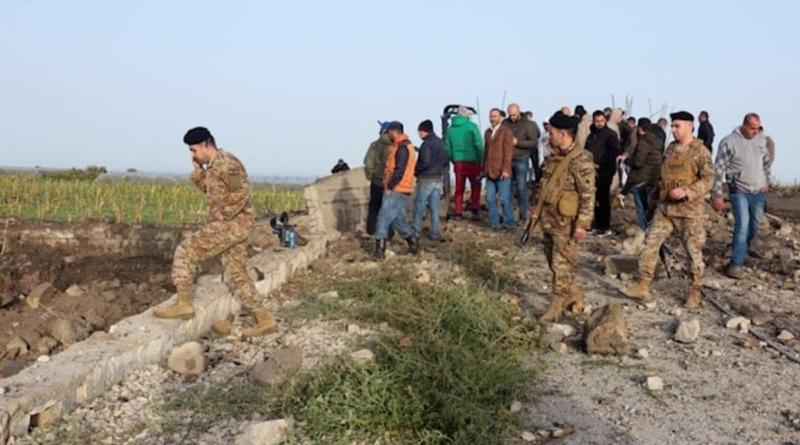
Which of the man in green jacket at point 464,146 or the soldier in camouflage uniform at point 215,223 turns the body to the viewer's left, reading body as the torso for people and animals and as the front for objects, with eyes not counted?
the soldier in camouflage uniform

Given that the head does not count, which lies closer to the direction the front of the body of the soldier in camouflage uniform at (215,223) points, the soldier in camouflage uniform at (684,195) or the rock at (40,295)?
the rock

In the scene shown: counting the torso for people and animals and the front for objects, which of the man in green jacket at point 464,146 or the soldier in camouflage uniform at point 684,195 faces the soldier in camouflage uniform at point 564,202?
the soldier in camouflage uniform at point 684,195

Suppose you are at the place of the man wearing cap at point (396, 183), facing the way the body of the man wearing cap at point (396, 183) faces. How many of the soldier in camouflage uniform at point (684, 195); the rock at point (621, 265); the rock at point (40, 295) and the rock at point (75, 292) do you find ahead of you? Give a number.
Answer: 2

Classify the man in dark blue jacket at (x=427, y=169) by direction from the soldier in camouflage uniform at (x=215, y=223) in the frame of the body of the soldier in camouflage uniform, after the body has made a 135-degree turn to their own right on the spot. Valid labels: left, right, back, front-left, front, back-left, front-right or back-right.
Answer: front

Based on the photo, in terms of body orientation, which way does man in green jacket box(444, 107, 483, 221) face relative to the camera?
away from the camera

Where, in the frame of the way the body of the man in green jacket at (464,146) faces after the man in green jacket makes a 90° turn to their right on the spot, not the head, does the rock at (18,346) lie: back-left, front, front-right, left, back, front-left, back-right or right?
back-right

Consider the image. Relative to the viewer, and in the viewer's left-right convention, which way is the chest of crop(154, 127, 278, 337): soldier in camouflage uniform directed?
facing to the left of the viewer

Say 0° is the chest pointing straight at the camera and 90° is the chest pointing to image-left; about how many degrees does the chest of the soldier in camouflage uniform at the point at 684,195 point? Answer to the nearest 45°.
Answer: approximately 45°

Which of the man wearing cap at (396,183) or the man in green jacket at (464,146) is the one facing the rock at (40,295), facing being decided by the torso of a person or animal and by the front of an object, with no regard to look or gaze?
the man wearing cap

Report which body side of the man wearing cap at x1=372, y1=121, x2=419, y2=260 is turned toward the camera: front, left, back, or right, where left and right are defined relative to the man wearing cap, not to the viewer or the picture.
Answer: left
